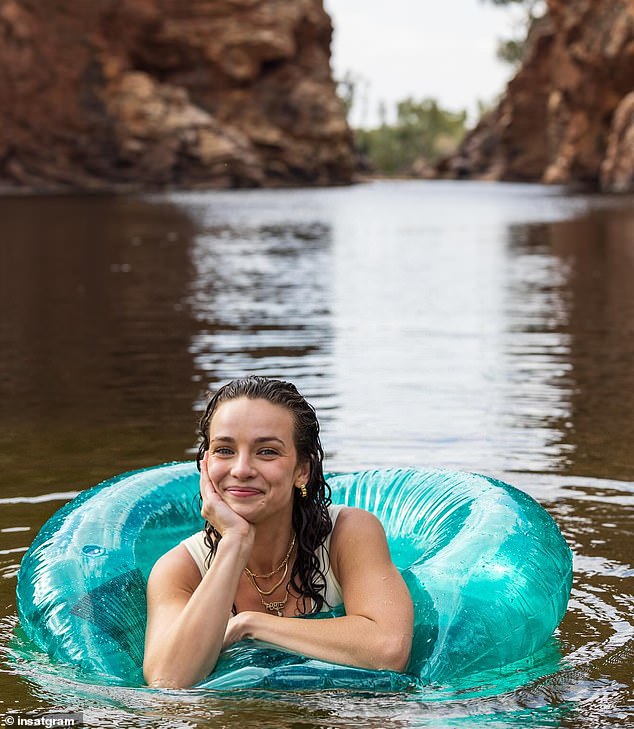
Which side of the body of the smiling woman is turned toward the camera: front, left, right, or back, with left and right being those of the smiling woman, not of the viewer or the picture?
front

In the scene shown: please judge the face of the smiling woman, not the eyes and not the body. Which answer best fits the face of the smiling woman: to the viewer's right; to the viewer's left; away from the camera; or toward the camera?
toward the camera
